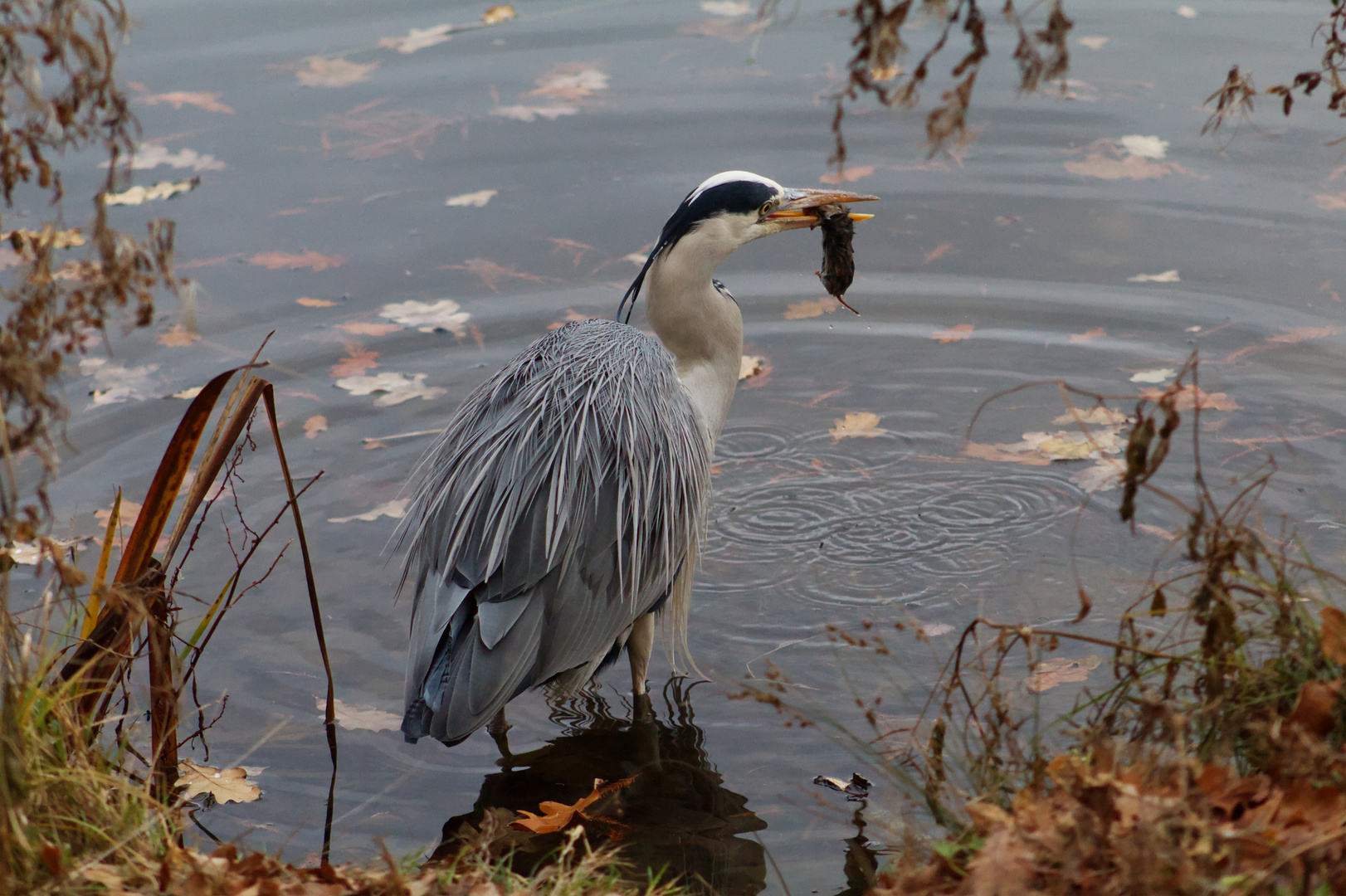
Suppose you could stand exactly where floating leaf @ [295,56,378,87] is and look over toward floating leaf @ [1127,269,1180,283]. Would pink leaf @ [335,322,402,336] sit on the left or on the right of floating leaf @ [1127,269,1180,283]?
right

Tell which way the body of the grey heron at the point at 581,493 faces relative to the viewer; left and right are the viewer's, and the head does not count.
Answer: facing away from the viewer and to the right of the viewer

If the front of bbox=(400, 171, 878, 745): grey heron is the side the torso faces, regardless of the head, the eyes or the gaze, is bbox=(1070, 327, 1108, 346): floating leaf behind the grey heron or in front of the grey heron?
in front

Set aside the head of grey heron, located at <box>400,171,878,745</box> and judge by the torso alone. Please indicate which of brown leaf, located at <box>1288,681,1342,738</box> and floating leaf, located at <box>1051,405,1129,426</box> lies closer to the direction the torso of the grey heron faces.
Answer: the floating leaf

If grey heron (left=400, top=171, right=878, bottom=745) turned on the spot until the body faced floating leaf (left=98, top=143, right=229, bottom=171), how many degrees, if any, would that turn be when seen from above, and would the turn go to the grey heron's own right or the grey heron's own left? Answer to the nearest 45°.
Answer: approximately 90° to the grey heron's own left

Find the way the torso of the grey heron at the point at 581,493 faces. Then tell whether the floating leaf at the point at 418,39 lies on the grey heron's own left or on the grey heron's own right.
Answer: on the grey heron's own left

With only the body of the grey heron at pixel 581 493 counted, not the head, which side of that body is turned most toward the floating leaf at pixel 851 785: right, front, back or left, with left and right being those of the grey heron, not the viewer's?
right

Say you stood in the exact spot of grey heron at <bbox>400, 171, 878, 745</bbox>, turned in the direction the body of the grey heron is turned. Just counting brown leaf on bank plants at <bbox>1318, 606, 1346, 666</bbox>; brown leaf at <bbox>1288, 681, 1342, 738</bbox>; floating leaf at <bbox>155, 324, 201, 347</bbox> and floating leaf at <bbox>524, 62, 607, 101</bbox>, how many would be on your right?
2

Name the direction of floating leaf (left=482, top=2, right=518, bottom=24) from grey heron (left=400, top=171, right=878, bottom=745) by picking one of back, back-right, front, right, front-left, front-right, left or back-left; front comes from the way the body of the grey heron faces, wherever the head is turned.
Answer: front-left

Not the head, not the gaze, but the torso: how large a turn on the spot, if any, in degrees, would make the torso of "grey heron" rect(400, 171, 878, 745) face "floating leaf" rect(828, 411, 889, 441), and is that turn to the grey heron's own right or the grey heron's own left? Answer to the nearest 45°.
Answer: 0° — it already faces it
